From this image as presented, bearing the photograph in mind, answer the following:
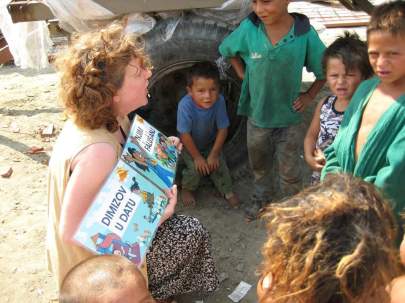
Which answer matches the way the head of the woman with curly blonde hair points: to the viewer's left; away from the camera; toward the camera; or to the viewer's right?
to the viewer's right

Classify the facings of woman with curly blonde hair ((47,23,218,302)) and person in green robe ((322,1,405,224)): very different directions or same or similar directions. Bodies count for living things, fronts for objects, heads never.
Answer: very different directions

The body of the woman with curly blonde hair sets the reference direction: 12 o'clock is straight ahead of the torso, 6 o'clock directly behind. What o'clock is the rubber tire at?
The rubber tire is roughly at 10 o'clock from the woman with curly blonde hair.

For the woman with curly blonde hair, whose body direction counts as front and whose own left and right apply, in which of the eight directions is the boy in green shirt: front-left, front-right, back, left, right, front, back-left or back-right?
front-left

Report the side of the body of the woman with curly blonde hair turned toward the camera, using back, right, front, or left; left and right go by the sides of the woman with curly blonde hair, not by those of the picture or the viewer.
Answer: right

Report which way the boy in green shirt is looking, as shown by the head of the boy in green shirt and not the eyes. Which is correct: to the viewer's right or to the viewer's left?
to the viewer's left

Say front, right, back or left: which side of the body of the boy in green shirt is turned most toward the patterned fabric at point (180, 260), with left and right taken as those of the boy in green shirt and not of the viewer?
front

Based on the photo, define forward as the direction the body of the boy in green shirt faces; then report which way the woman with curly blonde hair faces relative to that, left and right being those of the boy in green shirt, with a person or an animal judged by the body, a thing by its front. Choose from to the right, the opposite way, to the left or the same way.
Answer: to the left

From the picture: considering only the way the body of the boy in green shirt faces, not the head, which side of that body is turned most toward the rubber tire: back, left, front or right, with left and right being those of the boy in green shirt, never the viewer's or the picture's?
right
